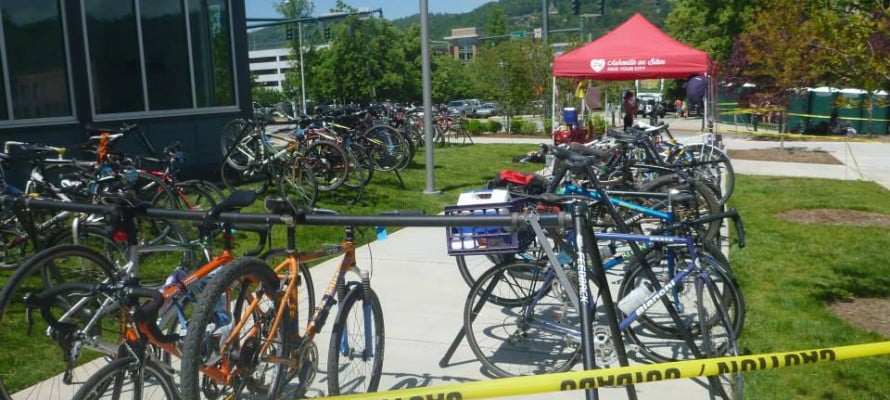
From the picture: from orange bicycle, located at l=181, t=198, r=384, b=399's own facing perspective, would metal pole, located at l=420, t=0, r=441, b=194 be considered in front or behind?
in front

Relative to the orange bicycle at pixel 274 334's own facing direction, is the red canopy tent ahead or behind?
ahead

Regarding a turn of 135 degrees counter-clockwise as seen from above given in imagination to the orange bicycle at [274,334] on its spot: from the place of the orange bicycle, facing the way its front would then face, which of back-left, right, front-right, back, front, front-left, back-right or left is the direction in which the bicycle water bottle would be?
back

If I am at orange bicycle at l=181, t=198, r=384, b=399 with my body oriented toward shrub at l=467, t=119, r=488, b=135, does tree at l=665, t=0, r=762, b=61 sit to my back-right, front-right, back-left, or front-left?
front-right

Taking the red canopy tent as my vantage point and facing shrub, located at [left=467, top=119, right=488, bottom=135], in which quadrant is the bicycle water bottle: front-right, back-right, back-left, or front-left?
back-left

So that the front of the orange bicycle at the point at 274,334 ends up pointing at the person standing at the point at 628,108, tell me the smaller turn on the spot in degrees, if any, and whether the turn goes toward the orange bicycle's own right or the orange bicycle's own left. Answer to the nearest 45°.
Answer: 0° — it already faces them

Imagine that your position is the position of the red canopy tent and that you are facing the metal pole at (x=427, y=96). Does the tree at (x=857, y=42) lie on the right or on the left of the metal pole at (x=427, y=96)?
left

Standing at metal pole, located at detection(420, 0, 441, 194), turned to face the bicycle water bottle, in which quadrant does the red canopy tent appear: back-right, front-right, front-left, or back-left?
back-left

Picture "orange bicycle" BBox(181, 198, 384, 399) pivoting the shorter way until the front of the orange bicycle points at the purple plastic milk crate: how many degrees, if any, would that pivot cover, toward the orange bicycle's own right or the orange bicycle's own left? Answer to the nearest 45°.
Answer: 0° — it already faces it

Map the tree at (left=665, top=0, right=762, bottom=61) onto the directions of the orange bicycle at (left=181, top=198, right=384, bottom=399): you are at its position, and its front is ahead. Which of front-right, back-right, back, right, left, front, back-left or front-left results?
front

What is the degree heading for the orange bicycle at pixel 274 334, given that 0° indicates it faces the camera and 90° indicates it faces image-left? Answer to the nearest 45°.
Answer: approximately 225°

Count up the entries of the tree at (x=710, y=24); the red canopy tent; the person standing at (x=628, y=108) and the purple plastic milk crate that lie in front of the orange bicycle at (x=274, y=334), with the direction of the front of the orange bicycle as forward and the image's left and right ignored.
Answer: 4
